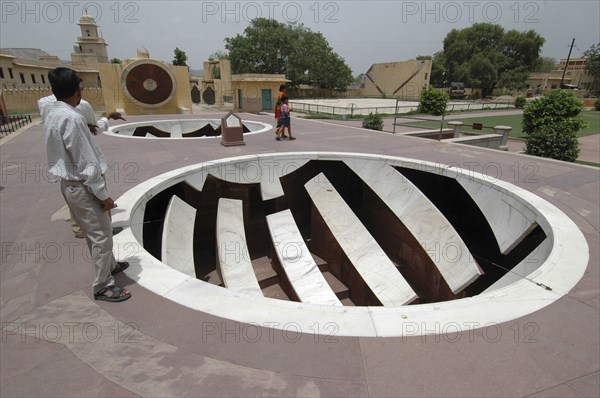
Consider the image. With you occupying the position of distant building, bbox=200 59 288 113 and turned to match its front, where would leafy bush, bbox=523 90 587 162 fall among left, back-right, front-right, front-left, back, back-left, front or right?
front-left

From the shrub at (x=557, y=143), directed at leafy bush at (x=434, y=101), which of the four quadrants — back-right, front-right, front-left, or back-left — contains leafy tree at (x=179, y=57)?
front-left

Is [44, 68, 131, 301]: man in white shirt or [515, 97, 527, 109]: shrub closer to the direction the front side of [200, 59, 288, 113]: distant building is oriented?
the man in white shirt

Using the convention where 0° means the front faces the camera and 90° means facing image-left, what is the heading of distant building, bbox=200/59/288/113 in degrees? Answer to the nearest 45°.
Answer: approximately 0°

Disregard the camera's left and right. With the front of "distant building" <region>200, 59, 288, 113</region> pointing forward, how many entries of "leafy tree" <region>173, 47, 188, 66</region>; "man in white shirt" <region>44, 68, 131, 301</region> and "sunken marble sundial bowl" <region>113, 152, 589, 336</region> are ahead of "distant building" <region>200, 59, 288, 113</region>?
2

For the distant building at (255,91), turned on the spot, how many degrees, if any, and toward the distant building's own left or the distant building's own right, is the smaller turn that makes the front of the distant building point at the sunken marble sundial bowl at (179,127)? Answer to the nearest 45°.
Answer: approximately 45° to the distant building's own right

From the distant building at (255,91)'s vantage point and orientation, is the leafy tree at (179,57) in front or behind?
behind

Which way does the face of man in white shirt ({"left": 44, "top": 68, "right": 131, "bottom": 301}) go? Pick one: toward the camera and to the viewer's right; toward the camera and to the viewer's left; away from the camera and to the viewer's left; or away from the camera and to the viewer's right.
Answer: away from the camera and to the viewer's right

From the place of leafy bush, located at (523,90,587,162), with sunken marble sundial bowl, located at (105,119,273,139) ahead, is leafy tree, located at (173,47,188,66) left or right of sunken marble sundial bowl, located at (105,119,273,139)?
right

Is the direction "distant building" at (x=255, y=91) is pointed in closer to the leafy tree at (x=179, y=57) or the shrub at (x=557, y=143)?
the shrub

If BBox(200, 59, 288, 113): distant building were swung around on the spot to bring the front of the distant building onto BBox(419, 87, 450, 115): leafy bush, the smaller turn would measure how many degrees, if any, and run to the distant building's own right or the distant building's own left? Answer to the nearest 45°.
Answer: approximately 90° to the distant building's own left

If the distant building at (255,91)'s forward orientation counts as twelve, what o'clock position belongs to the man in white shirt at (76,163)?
The man in white shirt is roughly at 12 o'clock from the distant building.

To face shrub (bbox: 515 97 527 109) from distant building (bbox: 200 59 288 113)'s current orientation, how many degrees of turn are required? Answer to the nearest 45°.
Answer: approximately 90° to its left

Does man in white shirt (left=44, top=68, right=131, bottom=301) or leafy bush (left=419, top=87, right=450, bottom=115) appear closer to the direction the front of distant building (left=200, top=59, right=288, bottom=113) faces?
the man in white shirt
